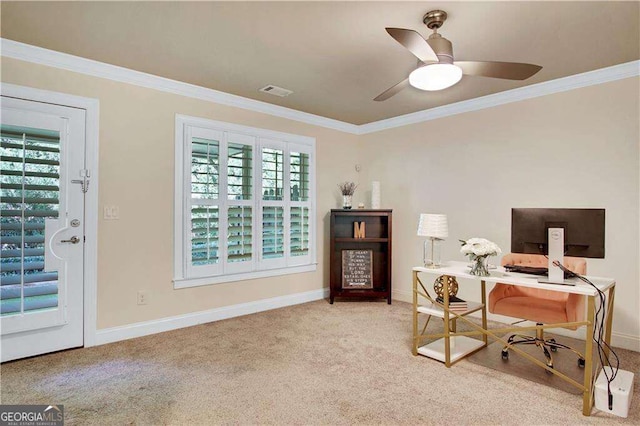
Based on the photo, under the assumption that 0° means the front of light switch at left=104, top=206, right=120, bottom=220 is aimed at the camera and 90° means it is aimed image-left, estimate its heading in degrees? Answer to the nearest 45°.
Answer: approximately 0°

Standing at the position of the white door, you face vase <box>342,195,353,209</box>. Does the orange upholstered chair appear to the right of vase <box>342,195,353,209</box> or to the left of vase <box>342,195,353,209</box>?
right

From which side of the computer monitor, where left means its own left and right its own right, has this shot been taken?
back

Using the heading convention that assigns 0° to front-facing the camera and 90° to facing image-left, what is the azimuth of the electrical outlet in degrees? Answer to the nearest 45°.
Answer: approximately 0°

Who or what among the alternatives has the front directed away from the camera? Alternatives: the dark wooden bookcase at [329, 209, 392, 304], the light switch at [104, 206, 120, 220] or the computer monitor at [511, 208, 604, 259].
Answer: the computer monitor
